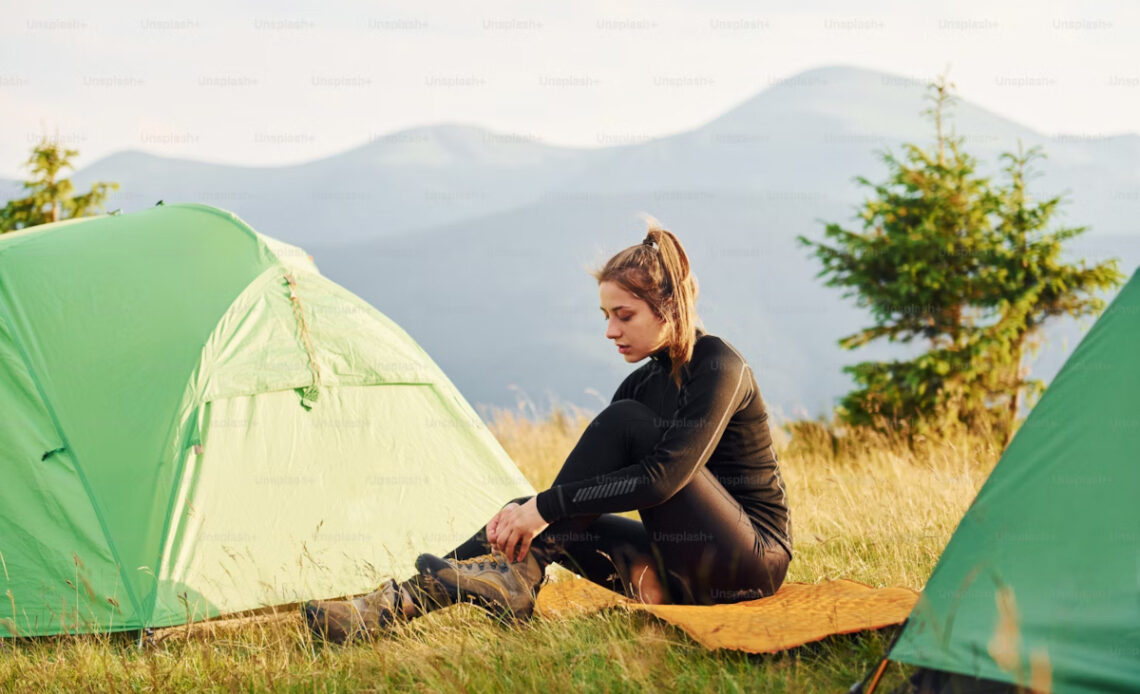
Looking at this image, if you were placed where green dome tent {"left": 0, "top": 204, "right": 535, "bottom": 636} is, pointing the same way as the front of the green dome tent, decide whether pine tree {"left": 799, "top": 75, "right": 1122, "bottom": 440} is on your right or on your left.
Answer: on your left

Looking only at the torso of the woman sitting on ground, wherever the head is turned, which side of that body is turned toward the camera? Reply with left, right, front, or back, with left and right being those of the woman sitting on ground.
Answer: left

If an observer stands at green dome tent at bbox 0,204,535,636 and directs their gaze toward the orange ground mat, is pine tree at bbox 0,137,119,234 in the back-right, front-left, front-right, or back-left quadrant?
back-left

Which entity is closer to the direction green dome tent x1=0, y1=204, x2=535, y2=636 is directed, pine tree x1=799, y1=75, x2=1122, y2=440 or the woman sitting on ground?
the woman sitting on ground

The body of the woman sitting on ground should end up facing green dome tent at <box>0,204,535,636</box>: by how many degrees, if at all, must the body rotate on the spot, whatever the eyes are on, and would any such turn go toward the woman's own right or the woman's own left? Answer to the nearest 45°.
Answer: approximately 45° to the woman's own right

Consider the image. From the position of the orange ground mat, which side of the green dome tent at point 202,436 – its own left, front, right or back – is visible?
front

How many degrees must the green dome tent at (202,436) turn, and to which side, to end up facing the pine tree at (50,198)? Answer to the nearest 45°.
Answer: approximately 135° to its left

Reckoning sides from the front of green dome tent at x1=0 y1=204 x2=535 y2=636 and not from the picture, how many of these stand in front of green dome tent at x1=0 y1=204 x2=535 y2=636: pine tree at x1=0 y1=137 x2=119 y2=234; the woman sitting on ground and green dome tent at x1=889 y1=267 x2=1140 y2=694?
2

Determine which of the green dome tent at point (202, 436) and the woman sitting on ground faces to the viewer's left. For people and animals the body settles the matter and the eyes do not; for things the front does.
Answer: the woman sitting on ground

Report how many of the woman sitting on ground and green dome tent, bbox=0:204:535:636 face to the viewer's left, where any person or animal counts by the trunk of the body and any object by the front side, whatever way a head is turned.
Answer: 1

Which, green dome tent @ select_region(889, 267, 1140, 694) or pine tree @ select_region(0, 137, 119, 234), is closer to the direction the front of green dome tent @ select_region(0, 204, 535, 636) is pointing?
the green dome tent

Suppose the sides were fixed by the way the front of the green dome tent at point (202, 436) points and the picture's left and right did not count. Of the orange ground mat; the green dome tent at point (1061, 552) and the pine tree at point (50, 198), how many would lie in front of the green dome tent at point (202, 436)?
2

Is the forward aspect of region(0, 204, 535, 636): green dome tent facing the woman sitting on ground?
yes

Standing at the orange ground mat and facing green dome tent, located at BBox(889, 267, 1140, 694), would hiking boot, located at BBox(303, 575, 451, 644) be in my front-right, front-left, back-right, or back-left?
back-right
